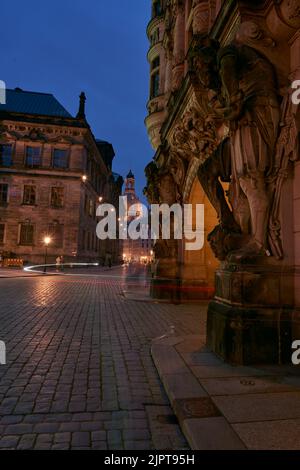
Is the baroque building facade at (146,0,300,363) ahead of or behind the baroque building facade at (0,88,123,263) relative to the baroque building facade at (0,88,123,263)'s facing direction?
ahead
